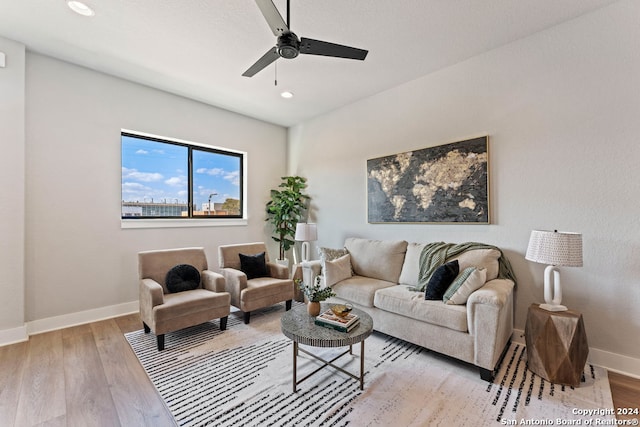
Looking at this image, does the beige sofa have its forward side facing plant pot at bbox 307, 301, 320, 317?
yes

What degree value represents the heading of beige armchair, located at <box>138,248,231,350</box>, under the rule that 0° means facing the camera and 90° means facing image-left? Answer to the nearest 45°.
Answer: approximately 315°

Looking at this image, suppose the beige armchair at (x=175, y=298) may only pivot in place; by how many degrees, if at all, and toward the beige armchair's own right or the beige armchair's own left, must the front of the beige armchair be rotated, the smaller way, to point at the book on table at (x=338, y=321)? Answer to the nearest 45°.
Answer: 0° — it already faces it

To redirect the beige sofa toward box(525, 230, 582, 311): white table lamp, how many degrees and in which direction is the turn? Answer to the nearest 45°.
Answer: approximately 135° to its left

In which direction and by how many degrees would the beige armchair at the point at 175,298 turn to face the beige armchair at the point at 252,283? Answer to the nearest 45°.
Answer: approximately 45° to its left

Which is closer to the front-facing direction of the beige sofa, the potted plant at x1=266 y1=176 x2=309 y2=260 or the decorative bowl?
the decorative bowl

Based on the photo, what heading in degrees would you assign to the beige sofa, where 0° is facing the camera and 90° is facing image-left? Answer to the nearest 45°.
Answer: approximately 45°
